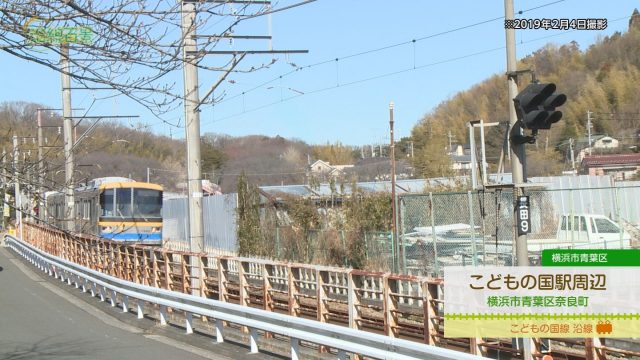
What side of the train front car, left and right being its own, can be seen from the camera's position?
front

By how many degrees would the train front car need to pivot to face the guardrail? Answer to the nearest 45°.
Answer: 0° — it already faces it

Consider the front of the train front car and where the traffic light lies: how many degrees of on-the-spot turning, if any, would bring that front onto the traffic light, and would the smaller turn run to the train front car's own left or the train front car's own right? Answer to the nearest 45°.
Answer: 0° — it already faces it

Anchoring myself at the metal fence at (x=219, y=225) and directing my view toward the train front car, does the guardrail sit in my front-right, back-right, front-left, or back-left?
back-left

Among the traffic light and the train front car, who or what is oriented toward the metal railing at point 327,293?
the train front car

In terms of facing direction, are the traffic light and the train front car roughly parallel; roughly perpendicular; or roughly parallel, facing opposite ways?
roughly parallel

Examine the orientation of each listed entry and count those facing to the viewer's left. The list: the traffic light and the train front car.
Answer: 0

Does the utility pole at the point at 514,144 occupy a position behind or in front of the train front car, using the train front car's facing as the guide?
in front

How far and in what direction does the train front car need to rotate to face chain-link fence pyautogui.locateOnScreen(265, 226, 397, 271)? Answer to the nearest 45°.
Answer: approximately 45° to its left
